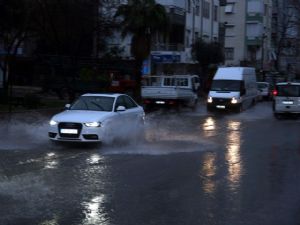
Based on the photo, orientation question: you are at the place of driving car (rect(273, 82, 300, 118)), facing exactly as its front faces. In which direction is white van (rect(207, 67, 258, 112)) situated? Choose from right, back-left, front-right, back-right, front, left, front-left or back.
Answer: front-left

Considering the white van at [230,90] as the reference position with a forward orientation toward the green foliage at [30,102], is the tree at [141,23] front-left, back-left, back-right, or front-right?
front-right

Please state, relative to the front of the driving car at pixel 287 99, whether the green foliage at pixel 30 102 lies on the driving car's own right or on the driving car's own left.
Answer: on the driving car's own left

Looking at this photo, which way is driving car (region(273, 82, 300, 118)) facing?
away from the camera

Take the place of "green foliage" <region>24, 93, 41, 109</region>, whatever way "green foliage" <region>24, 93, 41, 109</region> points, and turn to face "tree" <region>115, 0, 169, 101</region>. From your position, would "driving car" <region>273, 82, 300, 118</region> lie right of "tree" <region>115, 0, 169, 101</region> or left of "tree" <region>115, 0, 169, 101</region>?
right

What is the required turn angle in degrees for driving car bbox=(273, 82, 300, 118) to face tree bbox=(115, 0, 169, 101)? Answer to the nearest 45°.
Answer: approximately 45° to its left

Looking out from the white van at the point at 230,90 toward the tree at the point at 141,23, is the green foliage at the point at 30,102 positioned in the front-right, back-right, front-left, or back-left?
front-left

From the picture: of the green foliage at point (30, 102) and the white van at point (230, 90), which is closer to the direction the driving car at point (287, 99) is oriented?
the white van
